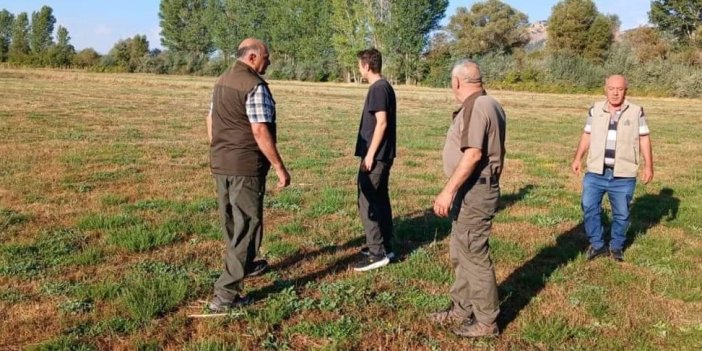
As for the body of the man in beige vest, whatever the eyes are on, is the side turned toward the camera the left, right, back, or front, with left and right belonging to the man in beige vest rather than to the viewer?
front

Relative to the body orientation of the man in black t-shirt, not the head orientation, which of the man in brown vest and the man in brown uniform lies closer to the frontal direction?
the man in brown vest

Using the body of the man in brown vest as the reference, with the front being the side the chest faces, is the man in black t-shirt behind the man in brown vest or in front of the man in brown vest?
in front

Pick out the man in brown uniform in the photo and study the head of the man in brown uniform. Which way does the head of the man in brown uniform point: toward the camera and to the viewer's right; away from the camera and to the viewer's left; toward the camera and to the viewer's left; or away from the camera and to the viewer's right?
away from the camera and to the viewer's left

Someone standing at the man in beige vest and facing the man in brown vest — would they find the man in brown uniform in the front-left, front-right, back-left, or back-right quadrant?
front-left

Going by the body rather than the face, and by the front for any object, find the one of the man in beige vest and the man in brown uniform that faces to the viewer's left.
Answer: the man in brown uniform

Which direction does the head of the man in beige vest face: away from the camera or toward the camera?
toward the camera

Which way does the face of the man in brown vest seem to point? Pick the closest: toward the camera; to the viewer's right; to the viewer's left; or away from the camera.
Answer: to the viewer's right

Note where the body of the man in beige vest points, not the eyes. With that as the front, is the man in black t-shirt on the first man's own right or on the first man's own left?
on the first man's own right

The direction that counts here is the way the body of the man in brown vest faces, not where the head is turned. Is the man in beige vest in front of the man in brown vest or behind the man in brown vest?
in front

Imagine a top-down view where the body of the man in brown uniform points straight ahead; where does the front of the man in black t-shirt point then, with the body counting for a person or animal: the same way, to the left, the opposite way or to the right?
the same way

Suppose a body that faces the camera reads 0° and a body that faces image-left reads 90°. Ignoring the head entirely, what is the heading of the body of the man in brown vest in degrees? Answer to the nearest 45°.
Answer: approximately 225°

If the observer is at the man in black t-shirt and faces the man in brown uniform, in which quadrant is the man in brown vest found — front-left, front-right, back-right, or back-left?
front-right

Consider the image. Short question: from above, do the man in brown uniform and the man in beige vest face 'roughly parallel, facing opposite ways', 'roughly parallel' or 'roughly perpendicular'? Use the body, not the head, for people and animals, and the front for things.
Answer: roughly perpendicular
